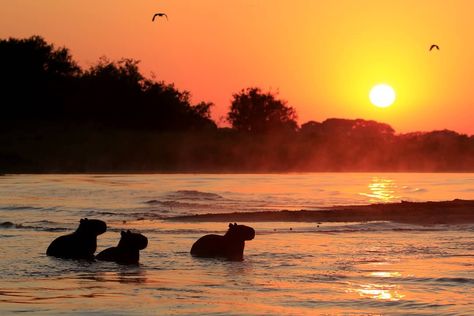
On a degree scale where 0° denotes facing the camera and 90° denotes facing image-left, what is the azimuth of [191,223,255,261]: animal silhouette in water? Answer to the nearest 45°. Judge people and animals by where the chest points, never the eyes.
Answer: approximately 270°

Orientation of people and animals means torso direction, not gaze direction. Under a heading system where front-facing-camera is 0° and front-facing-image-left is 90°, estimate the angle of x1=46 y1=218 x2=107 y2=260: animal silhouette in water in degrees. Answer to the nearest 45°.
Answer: approximately 270°

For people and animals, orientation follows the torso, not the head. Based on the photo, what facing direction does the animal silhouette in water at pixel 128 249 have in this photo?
to the viewer's right

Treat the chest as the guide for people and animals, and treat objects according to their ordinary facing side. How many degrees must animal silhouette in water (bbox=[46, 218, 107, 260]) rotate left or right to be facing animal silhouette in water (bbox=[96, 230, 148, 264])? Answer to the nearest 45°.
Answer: approximately 45° to its right

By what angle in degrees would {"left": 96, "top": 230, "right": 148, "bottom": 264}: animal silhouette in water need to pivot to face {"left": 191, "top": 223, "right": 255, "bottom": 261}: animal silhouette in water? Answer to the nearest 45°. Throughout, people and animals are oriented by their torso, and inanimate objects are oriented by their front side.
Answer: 0° — it already faces it

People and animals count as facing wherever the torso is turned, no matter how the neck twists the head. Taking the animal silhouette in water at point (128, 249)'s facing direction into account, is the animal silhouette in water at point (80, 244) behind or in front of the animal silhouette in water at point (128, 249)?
behind
